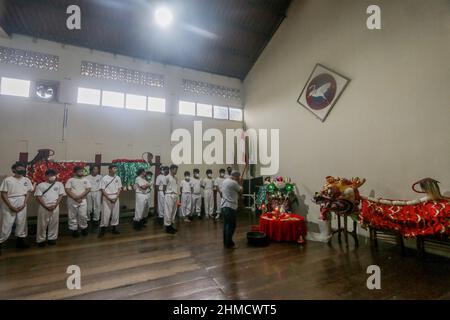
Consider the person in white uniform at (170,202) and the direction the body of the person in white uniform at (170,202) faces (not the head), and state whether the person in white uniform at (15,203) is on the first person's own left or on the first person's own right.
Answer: on the first person's own right

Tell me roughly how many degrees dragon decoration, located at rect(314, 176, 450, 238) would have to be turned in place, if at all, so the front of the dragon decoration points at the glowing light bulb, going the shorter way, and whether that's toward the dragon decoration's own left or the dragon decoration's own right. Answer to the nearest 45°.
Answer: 0° — it already faces it

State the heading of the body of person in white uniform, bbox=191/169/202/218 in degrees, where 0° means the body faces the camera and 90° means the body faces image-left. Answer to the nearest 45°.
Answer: approximately 0°

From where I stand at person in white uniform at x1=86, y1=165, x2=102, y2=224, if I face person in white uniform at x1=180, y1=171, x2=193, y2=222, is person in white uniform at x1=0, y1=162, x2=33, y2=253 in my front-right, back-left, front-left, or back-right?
back-right

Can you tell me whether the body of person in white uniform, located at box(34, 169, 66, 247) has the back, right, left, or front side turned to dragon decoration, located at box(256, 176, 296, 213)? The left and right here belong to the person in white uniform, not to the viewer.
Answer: left

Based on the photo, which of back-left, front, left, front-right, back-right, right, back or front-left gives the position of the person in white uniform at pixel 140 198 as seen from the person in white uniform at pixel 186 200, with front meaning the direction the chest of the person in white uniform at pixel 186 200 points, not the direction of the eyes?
front-right

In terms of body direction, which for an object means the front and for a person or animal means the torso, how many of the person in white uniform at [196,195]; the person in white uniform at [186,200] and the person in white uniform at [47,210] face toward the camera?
3

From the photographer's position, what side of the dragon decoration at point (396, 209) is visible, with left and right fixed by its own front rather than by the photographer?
left

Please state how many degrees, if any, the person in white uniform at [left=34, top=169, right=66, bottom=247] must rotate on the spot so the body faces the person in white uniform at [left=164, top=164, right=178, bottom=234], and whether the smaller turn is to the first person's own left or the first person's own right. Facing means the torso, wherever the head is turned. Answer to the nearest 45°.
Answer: approximately 90° to the first person's own left

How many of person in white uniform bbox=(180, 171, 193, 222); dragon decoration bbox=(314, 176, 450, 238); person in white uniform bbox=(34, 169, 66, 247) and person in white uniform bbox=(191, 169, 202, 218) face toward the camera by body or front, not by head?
3

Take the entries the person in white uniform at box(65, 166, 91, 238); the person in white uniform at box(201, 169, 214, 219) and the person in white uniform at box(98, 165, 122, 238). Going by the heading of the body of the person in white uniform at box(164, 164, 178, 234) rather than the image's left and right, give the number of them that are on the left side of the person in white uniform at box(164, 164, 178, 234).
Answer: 1
